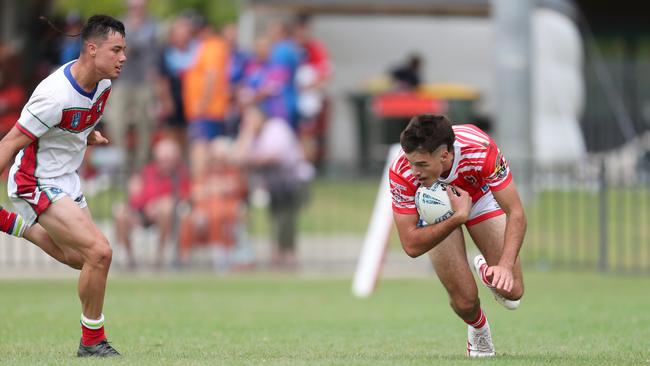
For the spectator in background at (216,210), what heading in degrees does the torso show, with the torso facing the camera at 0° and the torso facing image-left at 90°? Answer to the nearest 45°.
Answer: approximately 0°

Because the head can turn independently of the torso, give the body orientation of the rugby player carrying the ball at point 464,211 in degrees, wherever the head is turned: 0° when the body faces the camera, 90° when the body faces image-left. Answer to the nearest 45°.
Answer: approximately 45°

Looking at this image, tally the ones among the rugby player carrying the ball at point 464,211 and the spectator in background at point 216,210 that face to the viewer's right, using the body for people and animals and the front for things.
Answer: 0

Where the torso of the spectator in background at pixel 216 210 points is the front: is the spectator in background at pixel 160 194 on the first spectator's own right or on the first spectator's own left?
on the first spectator's own right

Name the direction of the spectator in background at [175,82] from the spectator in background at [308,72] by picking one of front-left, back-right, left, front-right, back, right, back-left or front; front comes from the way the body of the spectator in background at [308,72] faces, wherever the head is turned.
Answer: front-right

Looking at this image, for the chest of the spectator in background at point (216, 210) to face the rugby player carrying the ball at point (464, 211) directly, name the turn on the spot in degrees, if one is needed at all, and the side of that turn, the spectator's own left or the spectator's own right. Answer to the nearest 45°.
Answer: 0° — they already face them

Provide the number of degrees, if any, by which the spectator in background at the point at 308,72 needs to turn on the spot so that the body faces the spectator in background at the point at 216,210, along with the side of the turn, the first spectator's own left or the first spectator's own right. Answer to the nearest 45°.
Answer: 0° — they already face them
